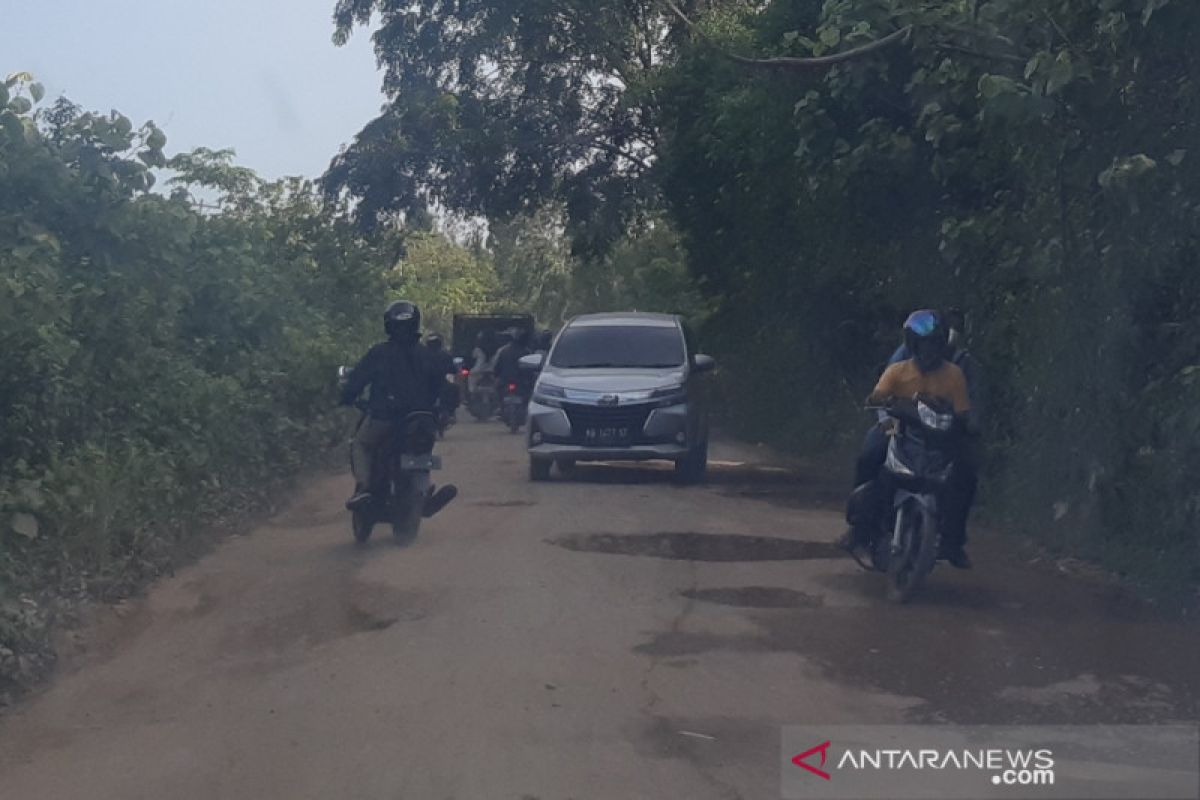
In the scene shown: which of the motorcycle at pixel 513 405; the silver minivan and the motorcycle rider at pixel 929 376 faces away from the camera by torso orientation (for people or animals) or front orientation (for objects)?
the motorcycle

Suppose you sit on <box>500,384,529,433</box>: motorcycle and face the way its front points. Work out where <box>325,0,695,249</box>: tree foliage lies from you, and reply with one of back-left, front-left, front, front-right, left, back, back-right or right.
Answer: front

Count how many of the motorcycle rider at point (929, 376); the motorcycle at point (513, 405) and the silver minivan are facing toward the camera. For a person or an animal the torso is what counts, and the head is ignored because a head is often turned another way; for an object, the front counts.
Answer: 2

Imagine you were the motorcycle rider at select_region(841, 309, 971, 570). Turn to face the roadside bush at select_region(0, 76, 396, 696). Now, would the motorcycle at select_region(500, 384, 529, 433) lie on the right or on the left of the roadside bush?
right

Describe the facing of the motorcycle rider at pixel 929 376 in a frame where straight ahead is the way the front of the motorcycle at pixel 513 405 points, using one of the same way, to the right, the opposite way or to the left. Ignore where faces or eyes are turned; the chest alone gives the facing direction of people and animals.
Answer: the opposite way

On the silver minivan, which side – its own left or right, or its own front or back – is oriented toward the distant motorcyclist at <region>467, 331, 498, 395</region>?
back

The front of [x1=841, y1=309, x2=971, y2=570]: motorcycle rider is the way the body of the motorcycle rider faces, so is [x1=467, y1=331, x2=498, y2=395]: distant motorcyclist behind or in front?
behind

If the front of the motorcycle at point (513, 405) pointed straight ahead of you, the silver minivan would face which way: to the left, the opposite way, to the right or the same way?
the opposite way

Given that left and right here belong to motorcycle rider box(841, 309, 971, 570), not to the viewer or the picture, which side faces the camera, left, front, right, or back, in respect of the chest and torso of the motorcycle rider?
front

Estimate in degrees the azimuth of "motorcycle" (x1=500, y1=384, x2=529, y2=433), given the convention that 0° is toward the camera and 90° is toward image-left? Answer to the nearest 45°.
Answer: approximately 180°

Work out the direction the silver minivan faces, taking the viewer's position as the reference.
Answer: facing the viewer

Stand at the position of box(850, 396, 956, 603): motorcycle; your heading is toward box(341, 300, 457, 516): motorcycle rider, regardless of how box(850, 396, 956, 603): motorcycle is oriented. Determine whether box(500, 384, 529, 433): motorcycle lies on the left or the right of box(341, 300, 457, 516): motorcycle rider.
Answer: right
